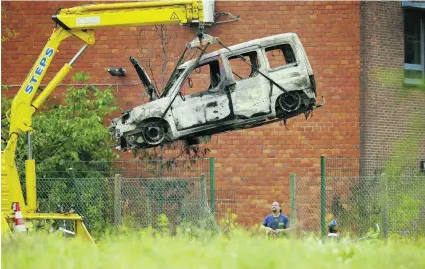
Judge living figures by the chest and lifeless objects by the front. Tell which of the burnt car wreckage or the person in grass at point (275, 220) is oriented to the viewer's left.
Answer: the burnt car wreckage

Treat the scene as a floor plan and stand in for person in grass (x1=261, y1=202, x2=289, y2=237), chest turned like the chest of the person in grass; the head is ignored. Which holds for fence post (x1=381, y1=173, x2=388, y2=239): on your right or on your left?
on your left

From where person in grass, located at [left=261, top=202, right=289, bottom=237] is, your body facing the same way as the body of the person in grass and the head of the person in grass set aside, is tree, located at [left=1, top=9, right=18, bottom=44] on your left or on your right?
on your right

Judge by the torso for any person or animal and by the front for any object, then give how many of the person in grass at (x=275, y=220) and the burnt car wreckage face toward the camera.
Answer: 1

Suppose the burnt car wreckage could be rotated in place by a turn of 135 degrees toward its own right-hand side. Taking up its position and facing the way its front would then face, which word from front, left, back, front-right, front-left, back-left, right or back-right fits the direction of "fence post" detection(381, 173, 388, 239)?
front

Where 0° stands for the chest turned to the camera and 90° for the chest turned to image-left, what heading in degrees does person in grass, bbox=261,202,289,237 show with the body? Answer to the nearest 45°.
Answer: approximately 0°

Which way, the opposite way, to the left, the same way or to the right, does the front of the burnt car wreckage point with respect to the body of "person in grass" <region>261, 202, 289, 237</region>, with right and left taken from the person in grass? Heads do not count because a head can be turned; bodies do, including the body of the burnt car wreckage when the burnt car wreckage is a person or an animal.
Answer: to the right

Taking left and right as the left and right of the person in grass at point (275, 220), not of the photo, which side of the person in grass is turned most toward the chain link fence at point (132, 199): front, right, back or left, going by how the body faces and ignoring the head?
right

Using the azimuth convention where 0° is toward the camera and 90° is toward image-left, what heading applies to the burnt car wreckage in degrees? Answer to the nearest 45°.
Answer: approximately 90°

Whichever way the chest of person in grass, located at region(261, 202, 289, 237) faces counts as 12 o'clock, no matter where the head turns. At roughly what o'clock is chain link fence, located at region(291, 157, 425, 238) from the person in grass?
The chain link fence is roughly at 8 o'clock from the person in grass.
